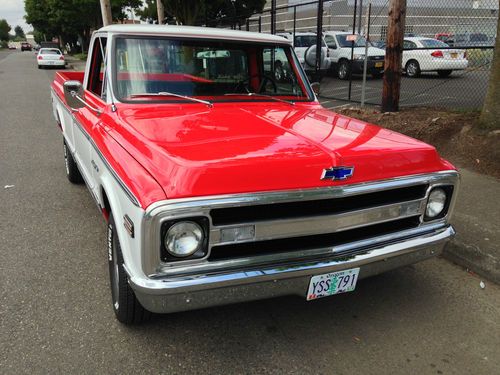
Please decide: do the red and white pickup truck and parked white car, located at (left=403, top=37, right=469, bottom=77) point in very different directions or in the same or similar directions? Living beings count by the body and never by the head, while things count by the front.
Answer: very different directions

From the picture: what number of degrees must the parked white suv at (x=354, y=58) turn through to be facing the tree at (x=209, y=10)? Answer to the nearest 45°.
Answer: approximately 135° to its right

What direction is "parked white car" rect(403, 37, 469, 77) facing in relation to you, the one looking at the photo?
facing away from the viewer and to the left of the viewer

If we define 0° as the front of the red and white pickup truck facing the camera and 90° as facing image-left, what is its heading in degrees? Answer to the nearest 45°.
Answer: approximately 315°

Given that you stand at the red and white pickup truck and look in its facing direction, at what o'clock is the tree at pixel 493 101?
The tree is roughly at 9 o'clock from the red and white pickup truck.

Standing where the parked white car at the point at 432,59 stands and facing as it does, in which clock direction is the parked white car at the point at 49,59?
the parked white car at the point at 49,59 is roughly at 11 o'clock from the parked white car at the point at 432,59.

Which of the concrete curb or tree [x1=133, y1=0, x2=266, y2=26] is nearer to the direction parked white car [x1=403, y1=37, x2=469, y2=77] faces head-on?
the tree

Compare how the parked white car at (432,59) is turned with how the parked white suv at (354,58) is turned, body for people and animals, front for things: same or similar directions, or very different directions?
very different directions

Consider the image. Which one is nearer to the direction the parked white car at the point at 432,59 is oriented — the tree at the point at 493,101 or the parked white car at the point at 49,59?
the parked white car

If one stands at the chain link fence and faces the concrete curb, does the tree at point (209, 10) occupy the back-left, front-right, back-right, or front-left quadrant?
back-right

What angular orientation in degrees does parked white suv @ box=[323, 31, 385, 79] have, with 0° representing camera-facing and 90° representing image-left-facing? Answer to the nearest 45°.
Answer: approximately 315°
